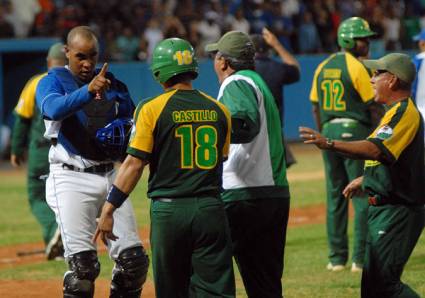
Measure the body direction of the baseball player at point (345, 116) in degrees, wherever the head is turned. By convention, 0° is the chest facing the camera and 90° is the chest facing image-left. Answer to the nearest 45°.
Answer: approximately 225°

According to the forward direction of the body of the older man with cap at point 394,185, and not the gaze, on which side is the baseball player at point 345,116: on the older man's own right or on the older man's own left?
on the older man's own right

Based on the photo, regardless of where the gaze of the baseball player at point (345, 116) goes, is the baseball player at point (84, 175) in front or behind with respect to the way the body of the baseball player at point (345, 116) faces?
behind

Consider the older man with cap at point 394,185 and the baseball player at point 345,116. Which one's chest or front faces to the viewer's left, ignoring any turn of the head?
the older man with cap

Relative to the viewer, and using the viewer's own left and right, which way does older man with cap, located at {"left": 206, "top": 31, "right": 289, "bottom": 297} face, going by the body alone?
facing away from the viewer and to the left of the viewer

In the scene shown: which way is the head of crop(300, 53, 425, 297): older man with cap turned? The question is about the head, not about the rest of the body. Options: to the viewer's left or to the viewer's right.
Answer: to the viewer's left

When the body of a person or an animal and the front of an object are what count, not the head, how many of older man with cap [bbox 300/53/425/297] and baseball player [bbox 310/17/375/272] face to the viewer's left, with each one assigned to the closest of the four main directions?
1

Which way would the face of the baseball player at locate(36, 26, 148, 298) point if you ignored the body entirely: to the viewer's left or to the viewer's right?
to the viewer's right

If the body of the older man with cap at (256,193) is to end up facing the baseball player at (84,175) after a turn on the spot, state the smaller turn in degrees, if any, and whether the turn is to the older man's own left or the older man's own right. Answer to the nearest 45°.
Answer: approximately 45° to the older man's own left

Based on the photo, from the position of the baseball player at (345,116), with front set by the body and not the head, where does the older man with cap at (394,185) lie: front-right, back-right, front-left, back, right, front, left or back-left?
back-right

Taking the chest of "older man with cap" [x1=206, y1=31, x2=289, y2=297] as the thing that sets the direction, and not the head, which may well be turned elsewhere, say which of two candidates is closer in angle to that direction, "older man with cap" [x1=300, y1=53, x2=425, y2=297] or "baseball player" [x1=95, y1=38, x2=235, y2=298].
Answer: the baseball player

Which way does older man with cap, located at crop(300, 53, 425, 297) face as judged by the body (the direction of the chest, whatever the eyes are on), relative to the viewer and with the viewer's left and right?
facing to the left of the viewer
